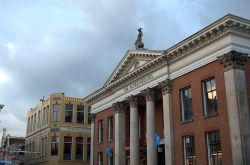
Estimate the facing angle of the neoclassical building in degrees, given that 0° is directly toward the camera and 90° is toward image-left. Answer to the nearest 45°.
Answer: approximately 45°
